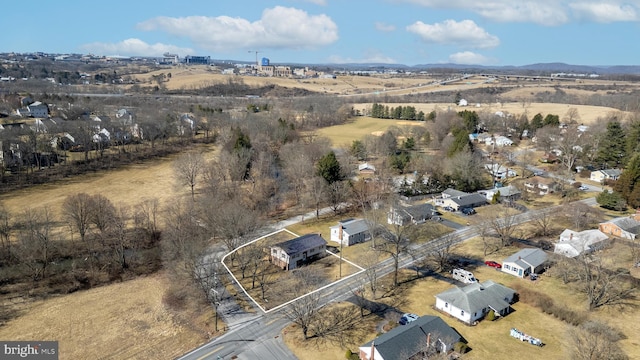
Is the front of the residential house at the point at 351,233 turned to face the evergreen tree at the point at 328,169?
no

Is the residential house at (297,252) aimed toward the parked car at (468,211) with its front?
no

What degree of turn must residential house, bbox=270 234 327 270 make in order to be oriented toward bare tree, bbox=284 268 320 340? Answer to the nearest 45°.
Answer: approximately 45° to its right

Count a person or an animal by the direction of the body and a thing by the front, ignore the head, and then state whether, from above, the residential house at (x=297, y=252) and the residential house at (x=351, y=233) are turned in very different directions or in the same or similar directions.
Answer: same or similar directions

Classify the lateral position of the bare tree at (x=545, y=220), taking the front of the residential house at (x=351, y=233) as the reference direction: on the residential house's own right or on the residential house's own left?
on the residential house's own left

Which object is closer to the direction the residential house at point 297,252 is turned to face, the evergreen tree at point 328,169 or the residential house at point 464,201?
the residential house

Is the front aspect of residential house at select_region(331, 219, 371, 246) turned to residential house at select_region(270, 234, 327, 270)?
no

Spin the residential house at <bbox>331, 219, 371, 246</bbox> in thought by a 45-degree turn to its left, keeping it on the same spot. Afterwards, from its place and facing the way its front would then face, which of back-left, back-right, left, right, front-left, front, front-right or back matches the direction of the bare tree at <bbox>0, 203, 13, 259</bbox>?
back

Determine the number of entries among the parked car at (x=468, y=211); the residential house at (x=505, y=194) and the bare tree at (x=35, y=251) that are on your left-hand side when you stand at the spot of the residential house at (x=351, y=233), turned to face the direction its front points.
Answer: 2

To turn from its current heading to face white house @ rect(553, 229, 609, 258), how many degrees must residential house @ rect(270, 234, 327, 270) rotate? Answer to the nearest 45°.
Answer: approximately 45° to its left

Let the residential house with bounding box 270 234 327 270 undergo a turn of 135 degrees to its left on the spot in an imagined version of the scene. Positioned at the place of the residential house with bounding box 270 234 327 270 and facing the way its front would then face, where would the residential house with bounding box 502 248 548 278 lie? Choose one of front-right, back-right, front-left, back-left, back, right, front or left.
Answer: right

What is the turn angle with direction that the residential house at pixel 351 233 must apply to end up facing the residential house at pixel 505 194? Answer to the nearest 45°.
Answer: approximately 90° to its left

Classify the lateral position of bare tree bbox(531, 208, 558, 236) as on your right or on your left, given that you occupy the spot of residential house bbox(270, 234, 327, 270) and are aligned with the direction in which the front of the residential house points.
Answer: on your left

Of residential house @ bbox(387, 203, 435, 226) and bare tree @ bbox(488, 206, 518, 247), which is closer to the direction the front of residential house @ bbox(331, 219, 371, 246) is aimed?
the bare tree

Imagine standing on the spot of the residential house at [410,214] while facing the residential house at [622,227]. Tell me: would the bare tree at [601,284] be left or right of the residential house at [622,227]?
right

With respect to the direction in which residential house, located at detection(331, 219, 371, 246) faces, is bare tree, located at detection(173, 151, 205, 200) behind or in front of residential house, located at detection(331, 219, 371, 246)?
behind

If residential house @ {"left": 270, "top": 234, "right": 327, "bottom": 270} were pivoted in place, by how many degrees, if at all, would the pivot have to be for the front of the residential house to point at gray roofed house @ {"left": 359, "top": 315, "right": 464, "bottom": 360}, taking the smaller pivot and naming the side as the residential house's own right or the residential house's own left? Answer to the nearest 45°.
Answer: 0° — it already faces it

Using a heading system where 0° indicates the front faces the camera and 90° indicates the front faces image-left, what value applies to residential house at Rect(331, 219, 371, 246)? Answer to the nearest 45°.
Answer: approximately 315°

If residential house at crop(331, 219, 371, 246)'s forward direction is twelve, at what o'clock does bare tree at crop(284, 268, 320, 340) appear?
The bare tree is roughly at 2 o'clock from the residential house.

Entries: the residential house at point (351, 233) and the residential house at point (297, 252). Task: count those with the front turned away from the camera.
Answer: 0
